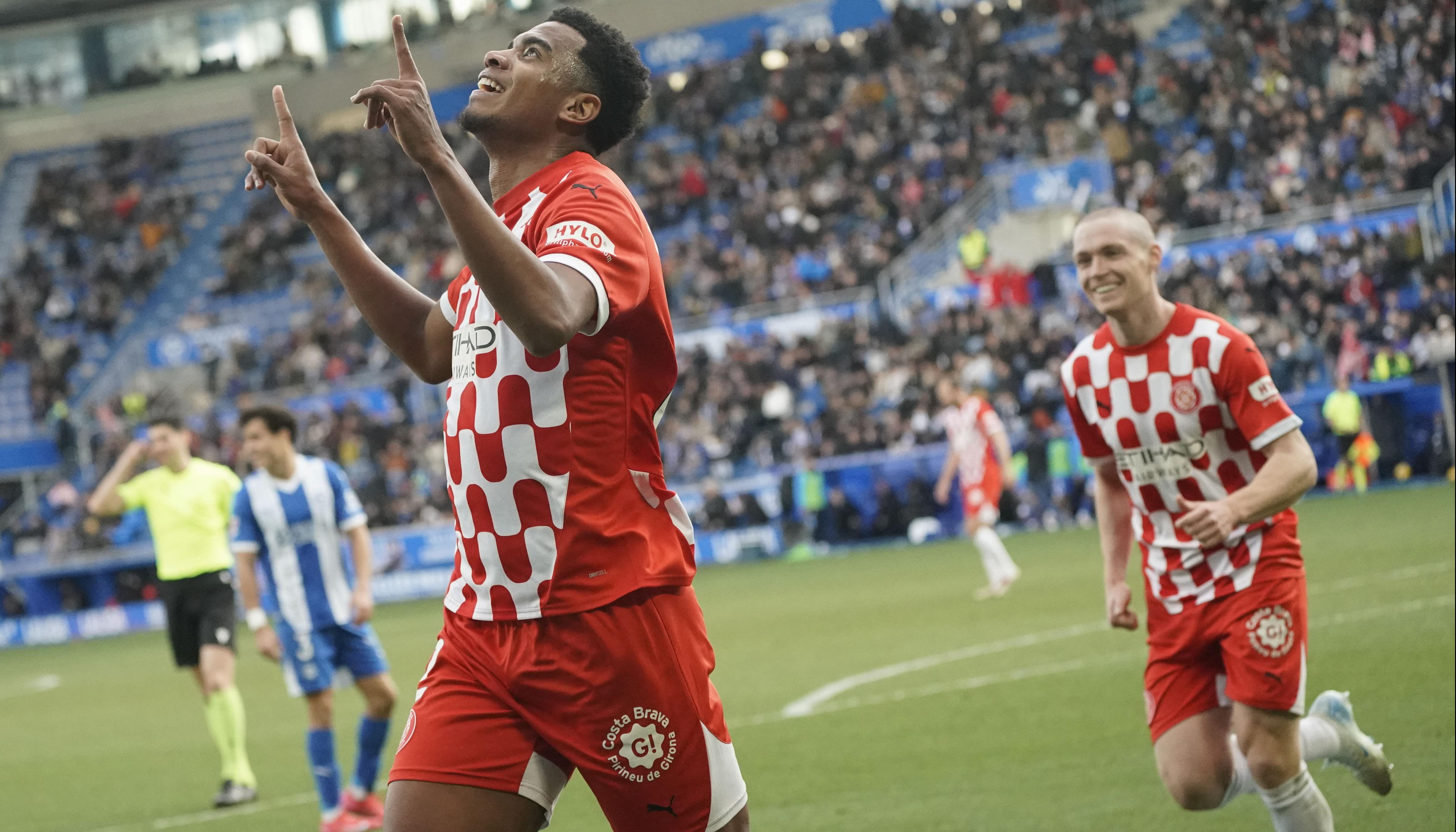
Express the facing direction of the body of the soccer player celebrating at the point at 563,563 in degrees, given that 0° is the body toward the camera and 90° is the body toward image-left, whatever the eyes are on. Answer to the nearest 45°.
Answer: approximately 45°

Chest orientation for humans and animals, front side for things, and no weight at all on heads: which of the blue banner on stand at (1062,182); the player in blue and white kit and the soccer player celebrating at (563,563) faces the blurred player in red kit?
the blue banner on stand

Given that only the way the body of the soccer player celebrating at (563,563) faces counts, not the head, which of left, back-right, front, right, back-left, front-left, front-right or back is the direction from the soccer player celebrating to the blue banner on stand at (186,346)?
back-right

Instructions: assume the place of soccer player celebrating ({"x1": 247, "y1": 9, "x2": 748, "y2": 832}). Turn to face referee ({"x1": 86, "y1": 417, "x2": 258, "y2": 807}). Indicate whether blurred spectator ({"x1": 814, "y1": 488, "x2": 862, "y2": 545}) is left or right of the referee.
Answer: right

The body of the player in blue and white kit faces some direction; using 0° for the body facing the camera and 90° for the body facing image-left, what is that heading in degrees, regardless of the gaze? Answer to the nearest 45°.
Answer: approximately 0°

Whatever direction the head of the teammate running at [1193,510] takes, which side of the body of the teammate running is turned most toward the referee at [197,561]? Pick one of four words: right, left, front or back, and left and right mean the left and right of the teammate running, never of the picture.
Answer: right

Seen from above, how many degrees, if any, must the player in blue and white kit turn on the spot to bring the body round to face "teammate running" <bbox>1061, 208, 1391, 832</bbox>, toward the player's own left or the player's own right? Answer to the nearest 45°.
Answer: approximately 45° to the player's own left

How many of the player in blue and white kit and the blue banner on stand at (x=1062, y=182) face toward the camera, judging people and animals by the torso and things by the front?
2

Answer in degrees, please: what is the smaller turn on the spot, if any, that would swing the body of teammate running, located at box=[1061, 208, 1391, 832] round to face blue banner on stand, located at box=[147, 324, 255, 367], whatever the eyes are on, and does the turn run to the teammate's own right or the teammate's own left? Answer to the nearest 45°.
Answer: approximately 90° to the teammate's own right

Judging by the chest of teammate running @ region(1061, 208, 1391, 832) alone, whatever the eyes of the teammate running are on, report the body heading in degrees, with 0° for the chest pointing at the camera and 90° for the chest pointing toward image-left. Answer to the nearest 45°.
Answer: approximately 45°

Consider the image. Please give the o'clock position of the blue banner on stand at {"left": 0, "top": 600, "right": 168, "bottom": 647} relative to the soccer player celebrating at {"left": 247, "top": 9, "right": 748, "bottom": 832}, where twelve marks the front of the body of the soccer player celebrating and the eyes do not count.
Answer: The blue banner on stand is roughly at 4 o'clock from the soccer player celebrating.
